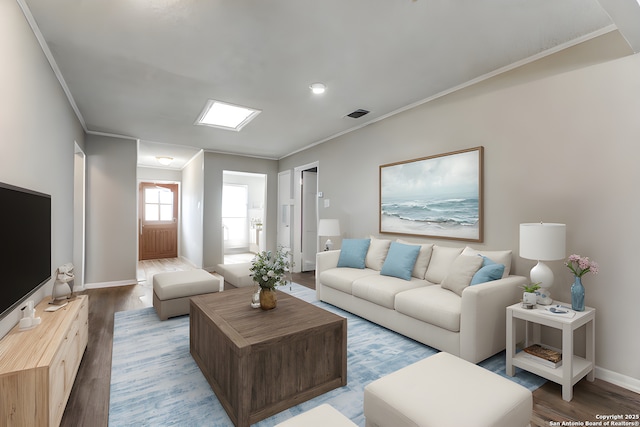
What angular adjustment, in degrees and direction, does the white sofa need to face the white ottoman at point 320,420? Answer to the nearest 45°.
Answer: approximately 45° to its left

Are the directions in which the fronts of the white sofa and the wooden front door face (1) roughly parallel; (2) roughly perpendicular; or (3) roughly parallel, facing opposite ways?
roughly perpendicular

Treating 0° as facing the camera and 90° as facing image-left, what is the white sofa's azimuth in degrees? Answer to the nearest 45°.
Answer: approximately 45°

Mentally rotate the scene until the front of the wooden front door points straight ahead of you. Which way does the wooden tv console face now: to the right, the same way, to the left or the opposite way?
to the left

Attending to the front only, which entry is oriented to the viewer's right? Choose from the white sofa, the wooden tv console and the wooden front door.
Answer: the wooden tv console

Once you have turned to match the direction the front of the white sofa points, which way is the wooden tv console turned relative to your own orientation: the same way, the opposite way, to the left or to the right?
the opposite way

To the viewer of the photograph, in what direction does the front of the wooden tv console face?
facing to the right of the viewer

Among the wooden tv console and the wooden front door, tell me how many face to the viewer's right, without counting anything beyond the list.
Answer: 1

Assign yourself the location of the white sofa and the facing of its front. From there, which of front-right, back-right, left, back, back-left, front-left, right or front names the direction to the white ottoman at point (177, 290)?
front-right

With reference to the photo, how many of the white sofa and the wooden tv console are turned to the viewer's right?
1

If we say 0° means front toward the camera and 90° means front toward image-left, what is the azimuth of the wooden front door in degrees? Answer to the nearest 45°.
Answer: approximately 0°

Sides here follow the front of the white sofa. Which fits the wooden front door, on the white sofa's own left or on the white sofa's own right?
on the white sofa's own right

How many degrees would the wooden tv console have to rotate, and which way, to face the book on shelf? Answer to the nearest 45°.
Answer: approximately 45° to its right
